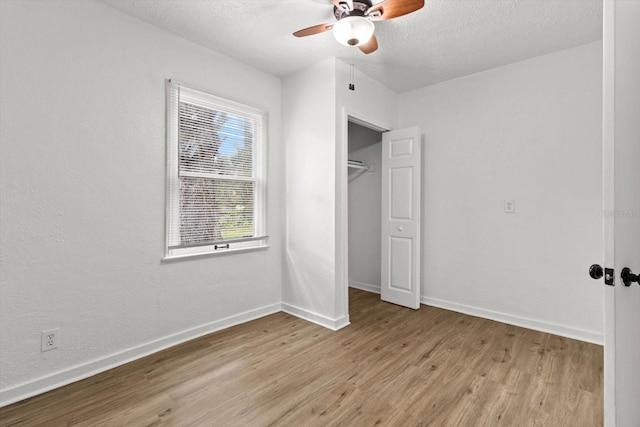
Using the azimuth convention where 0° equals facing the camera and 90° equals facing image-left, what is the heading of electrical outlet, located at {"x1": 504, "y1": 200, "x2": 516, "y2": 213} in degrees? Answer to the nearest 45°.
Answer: approximately 0°

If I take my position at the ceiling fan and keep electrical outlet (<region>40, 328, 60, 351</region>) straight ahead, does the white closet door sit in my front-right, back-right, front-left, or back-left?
back-right

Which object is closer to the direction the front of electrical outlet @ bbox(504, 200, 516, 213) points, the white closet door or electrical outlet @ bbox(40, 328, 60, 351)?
the electrical outlet

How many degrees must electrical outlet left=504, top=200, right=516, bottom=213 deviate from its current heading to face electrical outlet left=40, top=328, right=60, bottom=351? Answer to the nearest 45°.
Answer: approximately 45° to its right

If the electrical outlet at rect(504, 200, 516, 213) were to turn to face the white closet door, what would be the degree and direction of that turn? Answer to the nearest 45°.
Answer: approximately 90° to its right

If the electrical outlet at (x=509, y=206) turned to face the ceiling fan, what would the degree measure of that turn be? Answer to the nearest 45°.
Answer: approximately 45° to its right

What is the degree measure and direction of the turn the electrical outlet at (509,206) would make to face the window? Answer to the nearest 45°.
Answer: approximately 45° to its right
